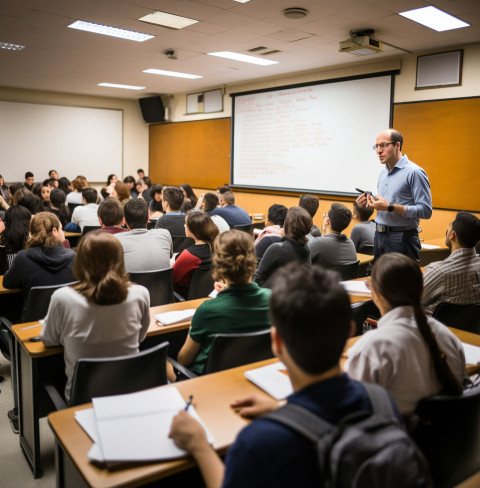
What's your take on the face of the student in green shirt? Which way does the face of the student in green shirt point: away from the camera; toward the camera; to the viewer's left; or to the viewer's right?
away from the camera

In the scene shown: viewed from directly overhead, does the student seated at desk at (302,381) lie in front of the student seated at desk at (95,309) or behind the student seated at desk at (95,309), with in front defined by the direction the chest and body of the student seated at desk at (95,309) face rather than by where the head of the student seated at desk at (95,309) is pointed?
behind

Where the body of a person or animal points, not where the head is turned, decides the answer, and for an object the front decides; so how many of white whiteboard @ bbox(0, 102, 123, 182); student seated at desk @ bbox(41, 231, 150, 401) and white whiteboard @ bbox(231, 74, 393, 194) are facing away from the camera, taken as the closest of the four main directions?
1

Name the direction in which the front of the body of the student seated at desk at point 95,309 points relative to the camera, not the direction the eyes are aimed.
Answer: away from the camera

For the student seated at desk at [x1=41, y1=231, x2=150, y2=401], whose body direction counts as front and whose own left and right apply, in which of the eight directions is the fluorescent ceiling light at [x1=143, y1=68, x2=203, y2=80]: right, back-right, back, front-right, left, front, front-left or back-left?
front

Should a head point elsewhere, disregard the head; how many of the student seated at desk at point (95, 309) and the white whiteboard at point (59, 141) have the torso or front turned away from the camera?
1

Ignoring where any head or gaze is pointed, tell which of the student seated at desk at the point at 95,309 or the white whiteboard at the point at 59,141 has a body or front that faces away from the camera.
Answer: the student seated at desk

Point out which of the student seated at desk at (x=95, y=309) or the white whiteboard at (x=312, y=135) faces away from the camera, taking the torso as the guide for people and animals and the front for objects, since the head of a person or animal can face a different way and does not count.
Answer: the student seated at desk

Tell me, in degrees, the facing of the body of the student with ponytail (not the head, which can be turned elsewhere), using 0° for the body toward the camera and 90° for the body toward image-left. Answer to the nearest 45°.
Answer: approximately 135°

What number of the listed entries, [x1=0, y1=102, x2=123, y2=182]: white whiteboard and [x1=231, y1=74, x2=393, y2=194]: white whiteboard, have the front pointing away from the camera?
0

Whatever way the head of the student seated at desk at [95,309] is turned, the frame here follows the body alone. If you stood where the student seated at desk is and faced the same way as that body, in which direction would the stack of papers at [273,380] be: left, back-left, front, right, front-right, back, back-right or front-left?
back-right

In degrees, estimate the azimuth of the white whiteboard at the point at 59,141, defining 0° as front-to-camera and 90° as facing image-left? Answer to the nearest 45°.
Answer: approximately 315°

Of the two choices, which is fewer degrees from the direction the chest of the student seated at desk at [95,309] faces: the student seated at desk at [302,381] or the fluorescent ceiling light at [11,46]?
the fluorescent ceiling light

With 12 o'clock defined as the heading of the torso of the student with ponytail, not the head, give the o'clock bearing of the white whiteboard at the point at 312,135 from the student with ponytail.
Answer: The white whiteboard is roughly at 1 o'clock from the student with ponytail.

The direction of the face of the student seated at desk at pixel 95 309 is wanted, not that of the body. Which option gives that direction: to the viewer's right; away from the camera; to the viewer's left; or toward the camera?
away from the camera

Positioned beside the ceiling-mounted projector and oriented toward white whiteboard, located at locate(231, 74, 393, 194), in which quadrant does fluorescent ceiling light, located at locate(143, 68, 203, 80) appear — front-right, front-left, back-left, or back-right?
front-left
